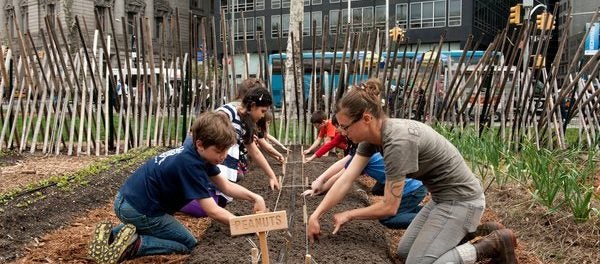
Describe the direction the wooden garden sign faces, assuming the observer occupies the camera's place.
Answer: facing the viewer

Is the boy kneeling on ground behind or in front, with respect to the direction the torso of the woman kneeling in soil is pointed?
in front

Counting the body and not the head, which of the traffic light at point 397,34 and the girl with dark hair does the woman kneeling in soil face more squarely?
the girl with dark hair

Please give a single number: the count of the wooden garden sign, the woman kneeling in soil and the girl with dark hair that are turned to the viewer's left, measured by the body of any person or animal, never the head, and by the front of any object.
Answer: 1

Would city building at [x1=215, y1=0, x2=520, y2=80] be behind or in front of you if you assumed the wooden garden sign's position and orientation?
behind

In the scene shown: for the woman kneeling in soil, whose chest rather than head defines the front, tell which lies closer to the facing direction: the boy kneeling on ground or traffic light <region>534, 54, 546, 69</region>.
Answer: the boy kneeling on ground

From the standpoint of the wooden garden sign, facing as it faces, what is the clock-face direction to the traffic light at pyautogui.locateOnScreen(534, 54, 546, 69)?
The traffic light is roughly at 7 o'clock from the wooden garden sign.

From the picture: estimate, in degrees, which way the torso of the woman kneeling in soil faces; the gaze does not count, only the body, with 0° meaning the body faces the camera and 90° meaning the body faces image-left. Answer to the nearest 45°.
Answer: approximately 90°

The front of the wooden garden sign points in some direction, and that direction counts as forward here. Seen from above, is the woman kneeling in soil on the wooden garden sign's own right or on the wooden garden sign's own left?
on the wooden garden sign's own left

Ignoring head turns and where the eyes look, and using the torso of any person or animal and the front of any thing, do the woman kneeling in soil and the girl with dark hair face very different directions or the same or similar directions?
very different directions

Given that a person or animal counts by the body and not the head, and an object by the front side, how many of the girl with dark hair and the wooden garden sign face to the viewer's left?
0

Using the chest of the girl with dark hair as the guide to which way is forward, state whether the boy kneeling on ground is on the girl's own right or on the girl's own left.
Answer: on the girl's own right
